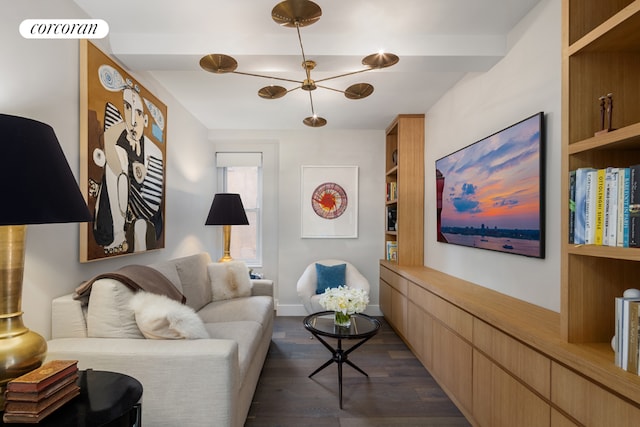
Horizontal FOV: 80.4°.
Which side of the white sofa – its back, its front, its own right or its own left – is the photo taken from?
right

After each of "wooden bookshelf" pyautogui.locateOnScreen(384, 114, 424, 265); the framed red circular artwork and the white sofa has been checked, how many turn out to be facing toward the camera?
1

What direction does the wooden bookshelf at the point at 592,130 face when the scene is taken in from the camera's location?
facing the viewer and to the left of the viewer

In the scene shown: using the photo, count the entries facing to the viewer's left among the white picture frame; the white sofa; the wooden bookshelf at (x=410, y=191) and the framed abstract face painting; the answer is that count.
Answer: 1

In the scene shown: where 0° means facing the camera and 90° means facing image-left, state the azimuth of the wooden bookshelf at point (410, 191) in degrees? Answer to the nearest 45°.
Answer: approximately 90°

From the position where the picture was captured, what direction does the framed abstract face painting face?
facing the viewer and to the right of the viewer

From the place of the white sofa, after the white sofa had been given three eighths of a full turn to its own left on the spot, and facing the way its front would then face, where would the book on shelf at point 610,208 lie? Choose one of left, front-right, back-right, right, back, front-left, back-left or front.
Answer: back

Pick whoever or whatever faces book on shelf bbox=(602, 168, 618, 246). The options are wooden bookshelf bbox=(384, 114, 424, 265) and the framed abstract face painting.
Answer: the framed abstract face painting

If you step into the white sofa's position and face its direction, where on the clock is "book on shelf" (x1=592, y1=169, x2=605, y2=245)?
The book on shelf is roughly at 1 o'clock from the white sofa.

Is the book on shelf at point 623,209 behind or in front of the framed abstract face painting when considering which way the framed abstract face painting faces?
in front

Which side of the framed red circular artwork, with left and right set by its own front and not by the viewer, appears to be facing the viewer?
front

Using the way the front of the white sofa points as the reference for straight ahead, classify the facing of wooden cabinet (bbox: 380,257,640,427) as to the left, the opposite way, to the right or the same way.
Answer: the opposite way

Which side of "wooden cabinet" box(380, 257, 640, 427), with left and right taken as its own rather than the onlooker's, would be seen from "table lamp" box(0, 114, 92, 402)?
front

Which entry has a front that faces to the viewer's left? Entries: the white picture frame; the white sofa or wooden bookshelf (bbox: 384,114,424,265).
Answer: the wooden bookshelf

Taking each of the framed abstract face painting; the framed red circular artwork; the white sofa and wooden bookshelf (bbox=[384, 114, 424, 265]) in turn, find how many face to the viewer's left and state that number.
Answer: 1

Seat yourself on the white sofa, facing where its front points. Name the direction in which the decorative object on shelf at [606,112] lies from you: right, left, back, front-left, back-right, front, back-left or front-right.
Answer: front-right
